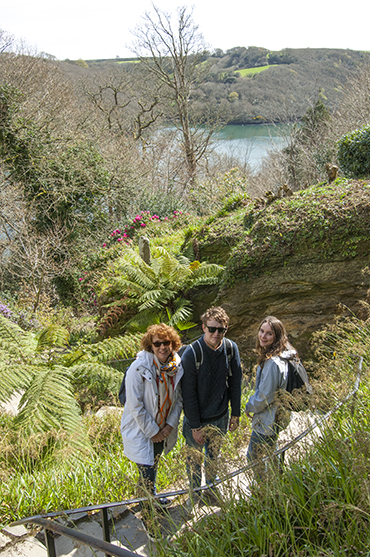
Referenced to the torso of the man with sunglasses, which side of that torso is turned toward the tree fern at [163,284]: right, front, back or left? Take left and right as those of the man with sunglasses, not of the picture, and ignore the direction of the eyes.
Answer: back

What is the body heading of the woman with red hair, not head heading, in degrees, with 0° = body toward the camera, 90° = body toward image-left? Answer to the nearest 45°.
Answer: approximately 315°

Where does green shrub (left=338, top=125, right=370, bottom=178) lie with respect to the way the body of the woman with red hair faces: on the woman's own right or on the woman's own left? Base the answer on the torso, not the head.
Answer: on the woman's own left

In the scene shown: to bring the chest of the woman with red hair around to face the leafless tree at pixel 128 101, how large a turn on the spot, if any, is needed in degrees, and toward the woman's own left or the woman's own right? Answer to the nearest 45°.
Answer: approximately 135° to the woman's own left

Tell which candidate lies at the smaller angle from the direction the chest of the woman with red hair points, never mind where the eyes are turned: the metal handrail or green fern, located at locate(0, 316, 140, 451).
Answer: the metal handrail

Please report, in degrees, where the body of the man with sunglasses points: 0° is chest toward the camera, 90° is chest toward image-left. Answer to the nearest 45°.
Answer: approximately 0°

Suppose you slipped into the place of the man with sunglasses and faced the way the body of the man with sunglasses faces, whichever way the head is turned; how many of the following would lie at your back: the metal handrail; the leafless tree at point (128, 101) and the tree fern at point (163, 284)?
2

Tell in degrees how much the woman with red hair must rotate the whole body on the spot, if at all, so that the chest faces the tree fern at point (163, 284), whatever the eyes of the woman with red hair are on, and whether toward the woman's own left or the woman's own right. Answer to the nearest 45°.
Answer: approximately 135° to the woman's own left
